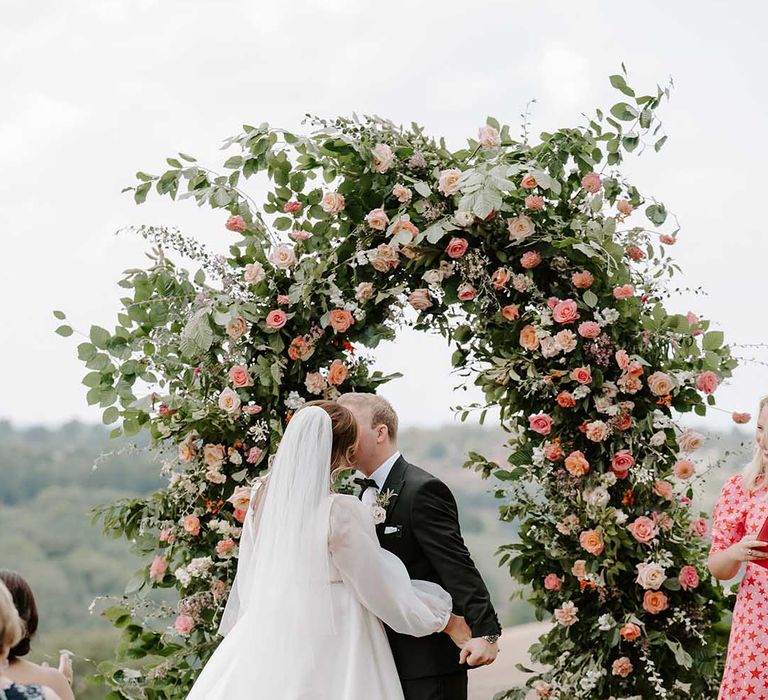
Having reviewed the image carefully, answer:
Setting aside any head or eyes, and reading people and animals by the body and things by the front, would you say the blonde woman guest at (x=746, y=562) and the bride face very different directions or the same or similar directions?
very different directions

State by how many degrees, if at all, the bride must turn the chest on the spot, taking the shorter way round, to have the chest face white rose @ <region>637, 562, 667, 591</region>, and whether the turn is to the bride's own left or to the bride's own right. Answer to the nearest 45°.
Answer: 0° — they already face it

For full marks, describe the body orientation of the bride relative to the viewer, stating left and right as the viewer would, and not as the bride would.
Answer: facing away from the viewer and to the right of the viewer

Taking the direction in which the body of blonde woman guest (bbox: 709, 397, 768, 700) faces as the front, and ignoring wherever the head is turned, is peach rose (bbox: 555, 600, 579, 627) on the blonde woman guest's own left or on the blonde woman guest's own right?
on the blonde woman guest's own right

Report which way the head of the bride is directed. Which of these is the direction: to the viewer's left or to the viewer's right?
to the viewer's right

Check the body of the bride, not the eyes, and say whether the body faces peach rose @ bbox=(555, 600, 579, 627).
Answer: yes
